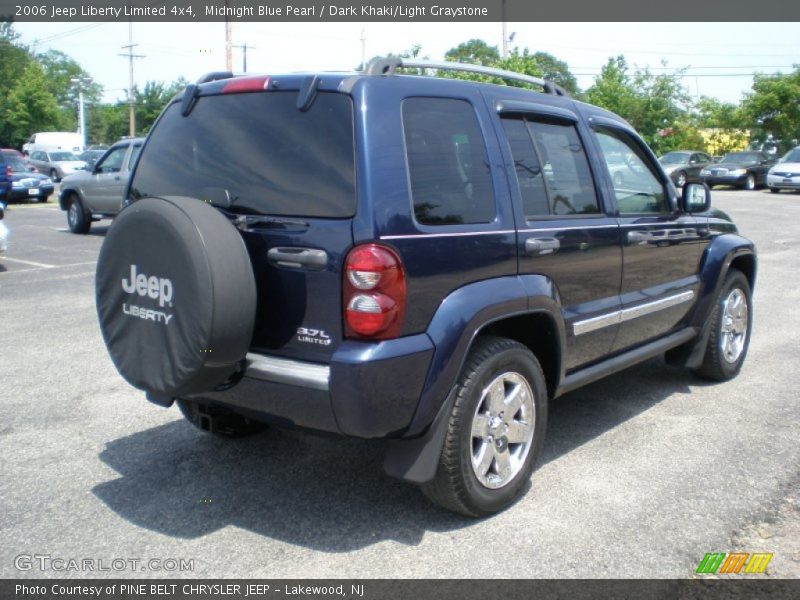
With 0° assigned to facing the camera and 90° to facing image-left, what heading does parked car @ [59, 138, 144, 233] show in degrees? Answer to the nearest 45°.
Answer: approximately 90°

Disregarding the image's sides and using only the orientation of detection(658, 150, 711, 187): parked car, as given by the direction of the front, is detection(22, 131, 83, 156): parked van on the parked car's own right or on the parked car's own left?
on the parked car's own right

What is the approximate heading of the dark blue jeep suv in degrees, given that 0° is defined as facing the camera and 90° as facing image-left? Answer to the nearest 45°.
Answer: approximately 225°

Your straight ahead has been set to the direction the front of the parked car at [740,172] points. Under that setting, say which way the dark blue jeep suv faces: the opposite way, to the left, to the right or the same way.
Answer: the opposite way

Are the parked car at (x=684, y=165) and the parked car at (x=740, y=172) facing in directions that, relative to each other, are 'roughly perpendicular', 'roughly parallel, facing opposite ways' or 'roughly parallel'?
roughly parallel

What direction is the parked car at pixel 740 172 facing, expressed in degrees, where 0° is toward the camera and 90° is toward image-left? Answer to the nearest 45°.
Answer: approximately 45°

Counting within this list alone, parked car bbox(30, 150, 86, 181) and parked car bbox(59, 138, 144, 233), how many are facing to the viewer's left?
1

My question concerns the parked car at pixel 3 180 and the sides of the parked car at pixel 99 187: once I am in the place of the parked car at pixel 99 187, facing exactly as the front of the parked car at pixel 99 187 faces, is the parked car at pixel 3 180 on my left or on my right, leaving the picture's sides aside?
on my right

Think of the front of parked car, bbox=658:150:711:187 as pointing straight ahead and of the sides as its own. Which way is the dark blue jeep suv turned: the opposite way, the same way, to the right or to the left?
the opposite way

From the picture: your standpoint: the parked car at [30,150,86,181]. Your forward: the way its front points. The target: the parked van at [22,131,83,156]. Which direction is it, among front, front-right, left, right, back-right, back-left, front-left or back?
back-left

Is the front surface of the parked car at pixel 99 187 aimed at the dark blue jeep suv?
no
